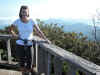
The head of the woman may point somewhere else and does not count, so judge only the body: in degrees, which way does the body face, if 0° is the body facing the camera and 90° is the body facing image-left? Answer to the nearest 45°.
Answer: approximately 0°
